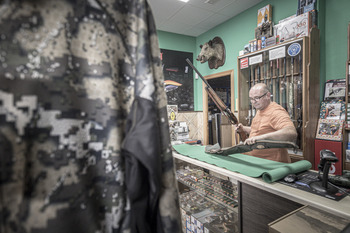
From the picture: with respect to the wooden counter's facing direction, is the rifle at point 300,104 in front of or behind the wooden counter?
behind

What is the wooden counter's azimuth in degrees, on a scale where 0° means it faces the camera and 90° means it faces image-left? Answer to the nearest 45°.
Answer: approximately 45°

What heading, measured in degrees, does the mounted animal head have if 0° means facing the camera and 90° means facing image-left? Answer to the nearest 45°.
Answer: approximately 45°

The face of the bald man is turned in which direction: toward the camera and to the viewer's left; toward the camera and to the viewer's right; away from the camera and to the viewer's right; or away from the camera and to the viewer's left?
toward the camera and to the viewer's left

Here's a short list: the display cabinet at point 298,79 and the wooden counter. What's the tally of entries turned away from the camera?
0

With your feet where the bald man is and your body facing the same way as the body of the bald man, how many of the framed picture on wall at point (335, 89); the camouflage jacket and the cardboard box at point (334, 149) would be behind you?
2

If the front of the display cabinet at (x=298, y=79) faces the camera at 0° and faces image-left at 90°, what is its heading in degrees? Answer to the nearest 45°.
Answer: approximately 45°
